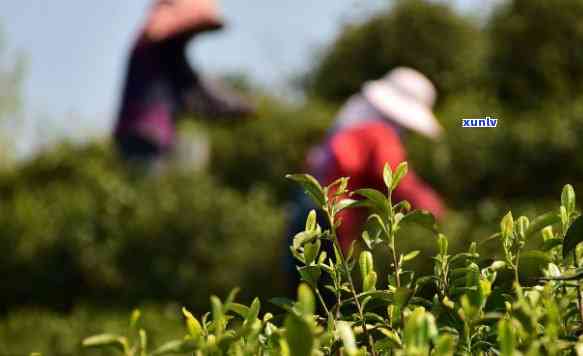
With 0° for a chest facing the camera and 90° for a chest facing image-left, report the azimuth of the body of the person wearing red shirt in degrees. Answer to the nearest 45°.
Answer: approximately 270°

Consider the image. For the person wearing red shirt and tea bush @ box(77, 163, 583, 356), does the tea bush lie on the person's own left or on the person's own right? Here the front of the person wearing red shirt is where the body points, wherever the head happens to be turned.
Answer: on the person's own right
